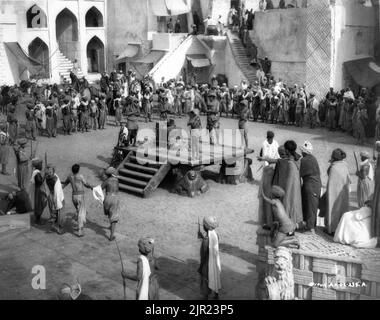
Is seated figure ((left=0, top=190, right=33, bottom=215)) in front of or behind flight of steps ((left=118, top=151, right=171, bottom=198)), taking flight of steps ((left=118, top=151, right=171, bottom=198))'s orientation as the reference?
in front

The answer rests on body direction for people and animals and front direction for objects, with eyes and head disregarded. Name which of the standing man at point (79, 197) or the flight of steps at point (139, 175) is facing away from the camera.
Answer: the standing man

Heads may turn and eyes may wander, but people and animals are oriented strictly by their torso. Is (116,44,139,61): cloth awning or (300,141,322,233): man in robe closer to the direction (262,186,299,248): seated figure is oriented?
the cloth awning

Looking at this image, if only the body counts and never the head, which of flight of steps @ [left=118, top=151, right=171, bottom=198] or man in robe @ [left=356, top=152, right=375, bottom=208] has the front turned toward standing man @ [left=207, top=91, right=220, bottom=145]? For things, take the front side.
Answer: the man in robe

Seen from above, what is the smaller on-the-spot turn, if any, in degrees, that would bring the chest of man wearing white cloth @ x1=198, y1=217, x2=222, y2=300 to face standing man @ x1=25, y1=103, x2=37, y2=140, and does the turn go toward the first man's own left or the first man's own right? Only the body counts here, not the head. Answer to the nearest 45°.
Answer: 0° — they already face them

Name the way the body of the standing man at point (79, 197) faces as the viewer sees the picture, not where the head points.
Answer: away from the camera

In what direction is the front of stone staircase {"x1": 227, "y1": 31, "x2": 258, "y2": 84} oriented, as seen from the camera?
facing the viewer and to the right of the viewer

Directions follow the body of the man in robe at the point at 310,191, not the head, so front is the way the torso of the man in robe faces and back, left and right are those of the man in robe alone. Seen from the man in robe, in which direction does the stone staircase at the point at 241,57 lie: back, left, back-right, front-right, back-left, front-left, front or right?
front-right

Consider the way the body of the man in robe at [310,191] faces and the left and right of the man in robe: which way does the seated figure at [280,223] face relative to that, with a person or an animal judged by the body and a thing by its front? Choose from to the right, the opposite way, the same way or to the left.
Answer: the same way

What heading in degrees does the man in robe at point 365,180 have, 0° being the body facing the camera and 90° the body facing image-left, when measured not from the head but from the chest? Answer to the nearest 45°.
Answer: approximately 135°

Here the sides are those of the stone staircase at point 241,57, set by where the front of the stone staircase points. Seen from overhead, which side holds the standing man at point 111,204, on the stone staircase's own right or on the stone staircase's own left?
on the stone staircase's own right

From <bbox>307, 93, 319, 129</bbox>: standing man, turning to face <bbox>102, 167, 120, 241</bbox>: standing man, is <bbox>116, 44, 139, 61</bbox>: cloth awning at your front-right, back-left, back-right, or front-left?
back-right

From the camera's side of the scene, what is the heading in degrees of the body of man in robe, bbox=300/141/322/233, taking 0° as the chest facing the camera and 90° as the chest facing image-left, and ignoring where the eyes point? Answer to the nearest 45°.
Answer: approximately 135°

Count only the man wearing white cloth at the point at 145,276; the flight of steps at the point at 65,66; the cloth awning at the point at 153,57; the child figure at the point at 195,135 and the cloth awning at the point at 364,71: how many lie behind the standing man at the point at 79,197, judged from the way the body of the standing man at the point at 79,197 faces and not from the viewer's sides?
1

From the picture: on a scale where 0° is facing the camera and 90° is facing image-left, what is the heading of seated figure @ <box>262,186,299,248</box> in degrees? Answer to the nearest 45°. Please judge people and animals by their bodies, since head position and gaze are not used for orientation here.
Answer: approximately 135°

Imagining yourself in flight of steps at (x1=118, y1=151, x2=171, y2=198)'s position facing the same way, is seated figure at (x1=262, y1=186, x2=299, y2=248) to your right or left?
on your left

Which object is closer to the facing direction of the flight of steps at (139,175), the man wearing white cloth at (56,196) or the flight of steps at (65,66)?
the man wearing white cloth

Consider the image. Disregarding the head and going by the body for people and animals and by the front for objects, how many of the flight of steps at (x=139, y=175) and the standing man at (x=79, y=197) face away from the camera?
1
